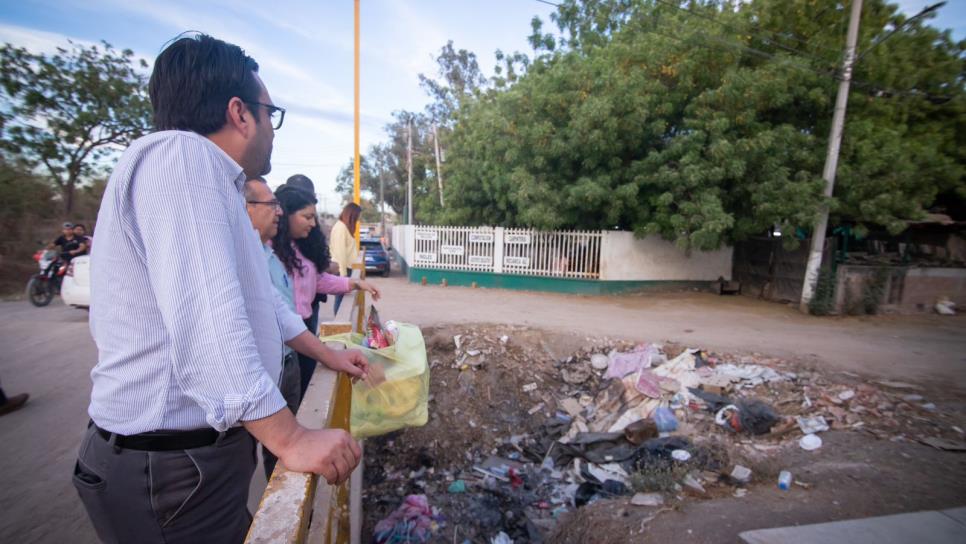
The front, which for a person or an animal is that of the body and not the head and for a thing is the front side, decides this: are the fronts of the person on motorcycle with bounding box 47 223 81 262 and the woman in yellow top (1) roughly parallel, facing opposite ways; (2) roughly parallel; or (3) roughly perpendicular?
roughly perpendicular

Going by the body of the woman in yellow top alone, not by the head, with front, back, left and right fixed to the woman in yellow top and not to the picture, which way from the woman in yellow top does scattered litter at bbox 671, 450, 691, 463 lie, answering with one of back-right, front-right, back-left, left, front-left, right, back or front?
front-right

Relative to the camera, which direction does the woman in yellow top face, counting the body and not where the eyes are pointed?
to the viewer's right

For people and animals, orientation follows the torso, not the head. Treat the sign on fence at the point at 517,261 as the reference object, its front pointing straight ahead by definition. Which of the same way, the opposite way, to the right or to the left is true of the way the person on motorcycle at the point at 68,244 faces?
the same way

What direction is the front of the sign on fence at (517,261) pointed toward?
toward the camera

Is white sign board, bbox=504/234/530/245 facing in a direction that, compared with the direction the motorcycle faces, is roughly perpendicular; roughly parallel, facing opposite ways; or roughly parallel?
roughly parallel

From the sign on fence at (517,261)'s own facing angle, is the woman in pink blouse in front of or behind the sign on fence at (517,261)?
in front

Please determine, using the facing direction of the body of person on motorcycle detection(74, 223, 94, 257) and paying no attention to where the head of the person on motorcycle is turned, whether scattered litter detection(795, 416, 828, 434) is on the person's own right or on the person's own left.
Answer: on the person's own left

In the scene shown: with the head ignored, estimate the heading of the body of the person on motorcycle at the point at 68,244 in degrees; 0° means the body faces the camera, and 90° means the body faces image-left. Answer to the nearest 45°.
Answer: approximately 45°

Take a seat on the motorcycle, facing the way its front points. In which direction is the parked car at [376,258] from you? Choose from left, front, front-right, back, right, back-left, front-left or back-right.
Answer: back-left

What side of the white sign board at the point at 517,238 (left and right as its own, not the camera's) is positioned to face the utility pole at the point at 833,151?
left

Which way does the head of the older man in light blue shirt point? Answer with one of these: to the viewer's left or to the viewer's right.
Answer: to the viewer's right

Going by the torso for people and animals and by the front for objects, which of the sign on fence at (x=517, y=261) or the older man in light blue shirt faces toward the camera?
the sign on fence

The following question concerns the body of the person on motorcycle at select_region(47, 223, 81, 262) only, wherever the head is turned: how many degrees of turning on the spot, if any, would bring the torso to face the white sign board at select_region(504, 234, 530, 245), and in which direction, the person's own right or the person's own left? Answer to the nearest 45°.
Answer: approximately 90° to the person's own left

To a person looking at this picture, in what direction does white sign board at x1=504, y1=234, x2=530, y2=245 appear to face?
facing the viewer

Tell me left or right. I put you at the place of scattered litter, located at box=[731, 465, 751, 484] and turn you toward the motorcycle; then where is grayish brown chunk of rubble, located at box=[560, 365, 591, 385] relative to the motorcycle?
right

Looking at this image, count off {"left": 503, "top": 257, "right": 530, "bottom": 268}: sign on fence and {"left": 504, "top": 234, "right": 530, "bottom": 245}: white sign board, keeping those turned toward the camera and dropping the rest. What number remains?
2

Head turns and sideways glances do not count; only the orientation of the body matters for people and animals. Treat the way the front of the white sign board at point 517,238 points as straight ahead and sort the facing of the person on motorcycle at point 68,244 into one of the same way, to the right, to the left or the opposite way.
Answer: the same way

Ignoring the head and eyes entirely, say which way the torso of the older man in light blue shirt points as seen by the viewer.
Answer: to the viewer's right

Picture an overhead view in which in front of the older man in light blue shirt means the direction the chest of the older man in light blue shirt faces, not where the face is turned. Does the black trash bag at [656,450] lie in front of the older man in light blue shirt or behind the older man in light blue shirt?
in front

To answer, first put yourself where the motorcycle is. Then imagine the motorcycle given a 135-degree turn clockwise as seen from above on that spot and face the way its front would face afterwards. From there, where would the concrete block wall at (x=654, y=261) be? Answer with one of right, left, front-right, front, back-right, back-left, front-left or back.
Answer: back-right

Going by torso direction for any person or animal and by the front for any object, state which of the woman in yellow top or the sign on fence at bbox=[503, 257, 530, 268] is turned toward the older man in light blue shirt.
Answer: the sign on fence
